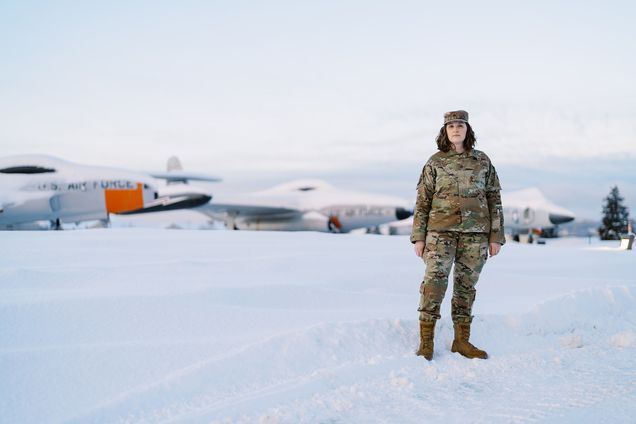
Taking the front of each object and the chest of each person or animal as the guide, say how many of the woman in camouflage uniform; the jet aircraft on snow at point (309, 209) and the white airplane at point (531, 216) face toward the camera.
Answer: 1

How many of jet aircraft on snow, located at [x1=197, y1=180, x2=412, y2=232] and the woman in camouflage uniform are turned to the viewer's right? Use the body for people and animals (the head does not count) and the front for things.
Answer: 1

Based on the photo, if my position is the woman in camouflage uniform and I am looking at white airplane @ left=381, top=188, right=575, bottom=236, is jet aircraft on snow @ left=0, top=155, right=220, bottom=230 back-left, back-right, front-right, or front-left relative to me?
front-left

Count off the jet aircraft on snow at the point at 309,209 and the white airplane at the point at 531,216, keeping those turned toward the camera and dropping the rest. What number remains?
0

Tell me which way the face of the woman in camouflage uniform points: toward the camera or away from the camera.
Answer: toward the camera

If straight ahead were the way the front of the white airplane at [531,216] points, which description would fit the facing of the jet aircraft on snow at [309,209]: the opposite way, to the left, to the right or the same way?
the same way

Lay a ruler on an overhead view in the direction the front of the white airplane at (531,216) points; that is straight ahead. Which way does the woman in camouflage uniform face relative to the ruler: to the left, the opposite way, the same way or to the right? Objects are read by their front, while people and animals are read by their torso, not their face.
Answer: to the right

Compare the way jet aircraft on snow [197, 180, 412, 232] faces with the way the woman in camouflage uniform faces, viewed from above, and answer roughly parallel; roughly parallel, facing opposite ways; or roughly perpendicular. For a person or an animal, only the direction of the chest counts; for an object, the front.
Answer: roughly perpendicular

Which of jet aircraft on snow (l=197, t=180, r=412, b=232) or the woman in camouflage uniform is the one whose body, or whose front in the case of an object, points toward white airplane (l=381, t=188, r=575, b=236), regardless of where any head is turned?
the jet aircraft on snow

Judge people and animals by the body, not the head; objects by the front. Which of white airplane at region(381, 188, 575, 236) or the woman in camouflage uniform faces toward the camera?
the woman in camouflage uniform

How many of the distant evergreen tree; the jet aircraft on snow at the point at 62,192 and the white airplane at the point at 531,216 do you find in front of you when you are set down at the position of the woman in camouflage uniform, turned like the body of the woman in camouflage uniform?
0

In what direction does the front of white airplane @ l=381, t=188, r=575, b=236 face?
to the viewer's right

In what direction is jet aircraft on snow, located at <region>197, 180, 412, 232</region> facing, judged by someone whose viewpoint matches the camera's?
facing to the right of the viewer

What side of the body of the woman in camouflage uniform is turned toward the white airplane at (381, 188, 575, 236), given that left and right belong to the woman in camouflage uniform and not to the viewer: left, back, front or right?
back

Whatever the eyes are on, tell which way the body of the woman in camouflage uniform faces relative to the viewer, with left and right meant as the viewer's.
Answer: facing the viewer

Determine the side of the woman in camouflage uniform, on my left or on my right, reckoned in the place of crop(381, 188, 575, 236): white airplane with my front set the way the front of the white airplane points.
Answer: on my right

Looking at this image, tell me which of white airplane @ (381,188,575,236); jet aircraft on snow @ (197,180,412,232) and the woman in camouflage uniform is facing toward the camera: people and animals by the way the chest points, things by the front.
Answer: the woman in camouflage uniform
